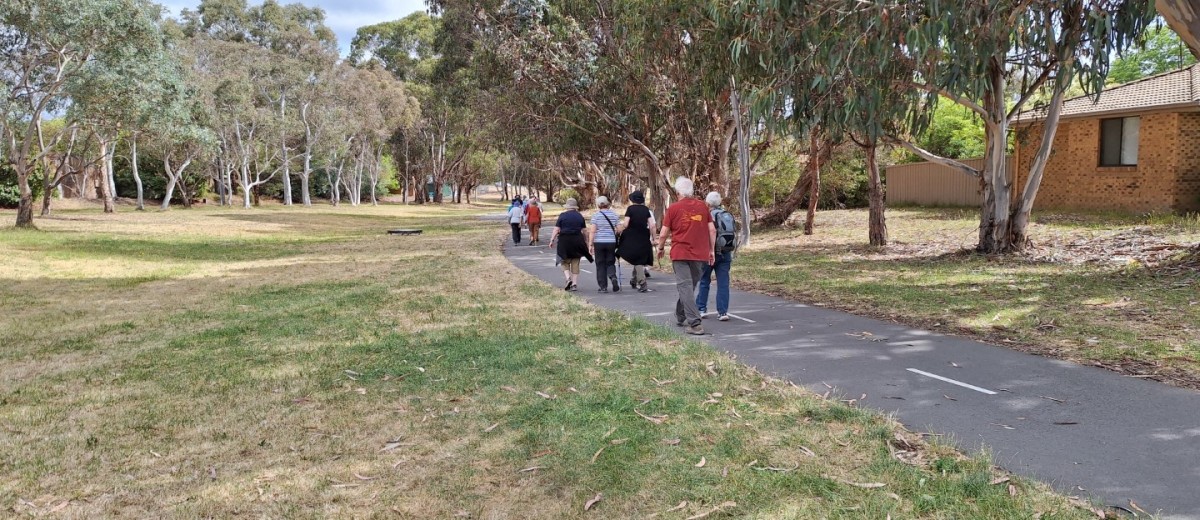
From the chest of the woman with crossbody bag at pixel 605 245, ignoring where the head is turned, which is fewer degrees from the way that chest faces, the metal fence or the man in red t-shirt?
the metal fence

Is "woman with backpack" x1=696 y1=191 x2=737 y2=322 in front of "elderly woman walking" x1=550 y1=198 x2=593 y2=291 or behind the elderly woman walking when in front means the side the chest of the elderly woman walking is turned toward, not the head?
behind

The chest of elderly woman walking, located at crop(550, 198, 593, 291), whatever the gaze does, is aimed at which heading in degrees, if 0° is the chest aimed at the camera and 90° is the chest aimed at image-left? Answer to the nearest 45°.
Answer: approximately 180°

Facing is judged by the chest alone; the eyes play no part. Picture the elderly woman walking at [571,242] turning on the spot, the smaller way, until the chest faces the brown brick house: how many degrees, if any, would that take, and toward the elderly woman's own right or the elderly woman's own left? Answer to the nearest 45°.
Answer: approximately 45° to the elderly woman's own right

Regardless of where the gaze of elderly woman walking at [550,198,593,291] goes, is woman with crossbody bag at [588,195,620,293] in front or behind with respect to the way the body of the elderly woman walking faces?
behind

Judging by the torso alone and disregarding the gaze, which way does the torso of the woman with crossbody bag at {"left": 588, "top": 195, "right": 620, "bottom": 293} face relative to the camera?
away from the camera

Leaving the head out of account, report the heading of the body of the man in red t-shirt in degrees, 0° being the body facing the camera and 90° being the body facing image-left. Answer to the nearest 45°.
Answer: approximately 180°

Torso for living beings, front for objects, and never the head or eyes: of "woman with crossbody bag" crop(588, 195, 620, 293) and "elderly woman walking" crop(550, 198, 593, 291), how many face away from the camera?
2

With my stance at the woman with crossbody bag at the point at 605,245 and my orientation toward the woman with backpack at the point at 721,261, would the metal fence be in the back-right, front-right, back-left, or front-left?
back-left

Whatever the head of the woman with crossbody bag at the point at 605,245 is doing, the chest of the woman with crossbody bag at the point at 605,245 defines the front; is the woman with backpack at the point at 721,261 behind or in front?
behind

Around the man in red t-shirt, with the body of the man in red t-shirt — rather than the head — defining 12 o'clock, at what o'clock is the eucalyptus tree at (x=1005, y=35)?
The eucalyptus tree is roughly at 2 o'clock from the man in red t-shirt.
